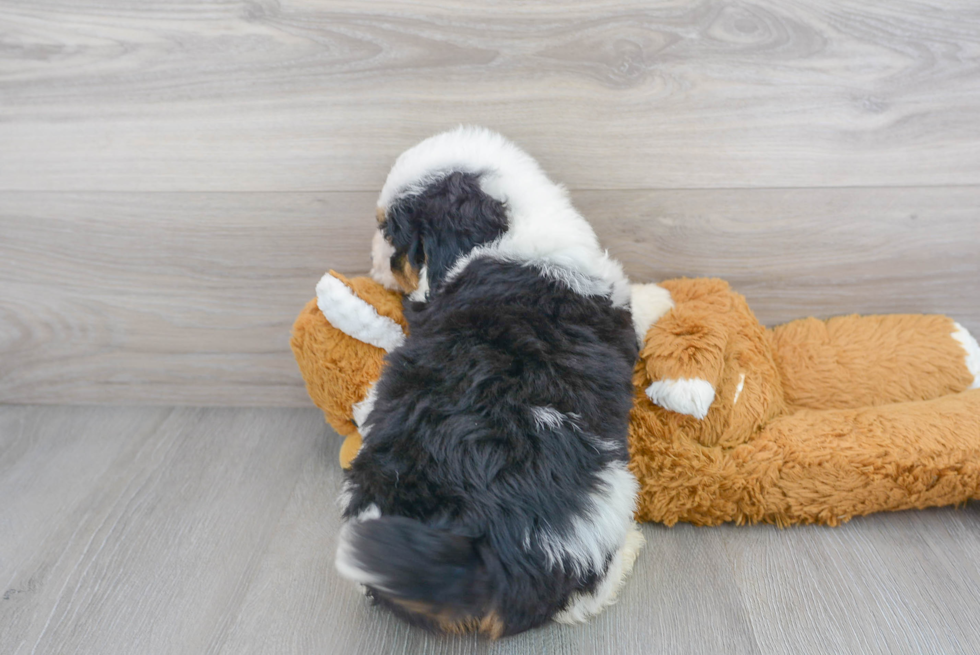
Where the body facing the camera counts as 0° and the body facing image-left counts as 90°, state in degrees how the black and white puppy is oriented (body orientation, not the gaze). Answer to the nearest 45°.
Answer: approximately 180°
